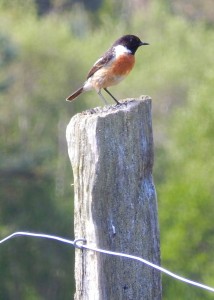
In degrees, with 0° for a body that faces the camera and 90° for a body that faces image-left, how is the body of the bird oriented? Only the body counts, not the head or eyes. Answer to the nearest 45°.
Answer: approximately 270°
